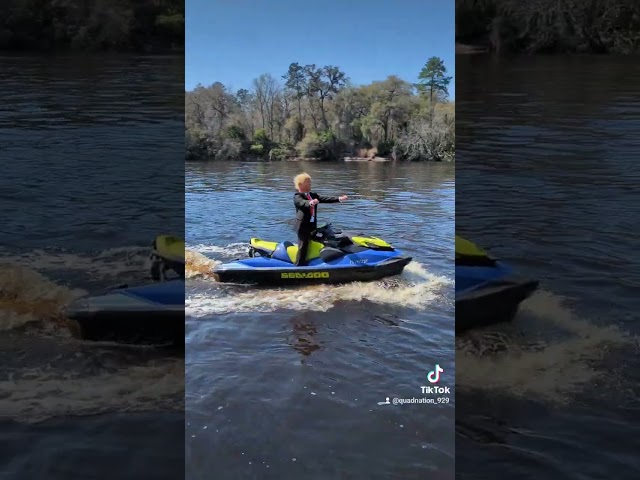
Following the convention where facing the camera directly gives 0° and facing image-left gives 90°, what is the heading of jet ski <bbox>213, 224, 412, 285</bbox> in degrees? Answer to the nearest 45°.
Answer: approximately 270°
